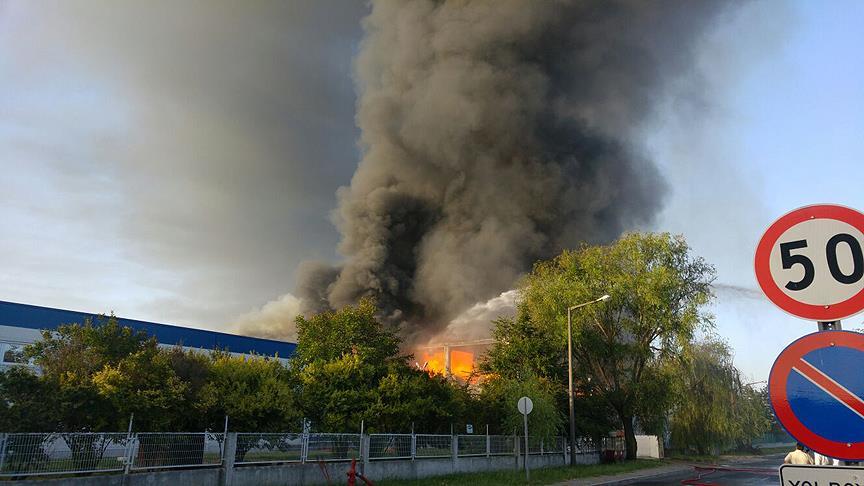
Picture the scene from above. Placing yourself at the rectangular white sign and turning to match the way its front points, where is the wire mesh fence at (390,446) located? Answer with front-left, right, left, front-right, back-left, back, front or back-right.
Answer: back-right

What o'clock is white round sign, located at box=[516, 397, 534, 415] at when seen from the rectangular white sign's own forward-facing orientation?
The white round sign is roughly at 5 o'clock from the rectangular white sign.

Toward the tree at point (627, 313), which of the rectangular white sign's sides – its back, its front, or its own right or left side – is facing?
back

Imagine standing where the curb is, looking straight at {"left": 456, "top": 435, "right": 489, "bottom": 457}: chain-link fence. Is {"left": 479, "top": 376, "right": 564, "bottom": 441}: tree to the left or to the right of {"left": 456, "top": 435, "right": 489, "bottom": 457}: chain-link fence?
right

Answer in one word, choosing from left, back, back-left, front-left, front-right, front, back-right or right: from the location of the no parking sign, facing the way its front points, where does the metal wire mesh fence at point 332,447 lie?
back-right

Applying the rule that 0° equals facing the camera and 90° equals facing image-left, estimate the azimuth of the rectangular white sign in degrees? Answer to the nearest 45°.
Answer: approximately 0°

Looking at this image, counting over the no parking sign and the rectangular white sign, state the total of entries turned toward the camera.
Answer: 2

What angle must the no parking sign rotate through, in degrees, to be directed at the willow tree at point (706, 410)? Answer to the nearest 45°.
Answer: approximately 180°
